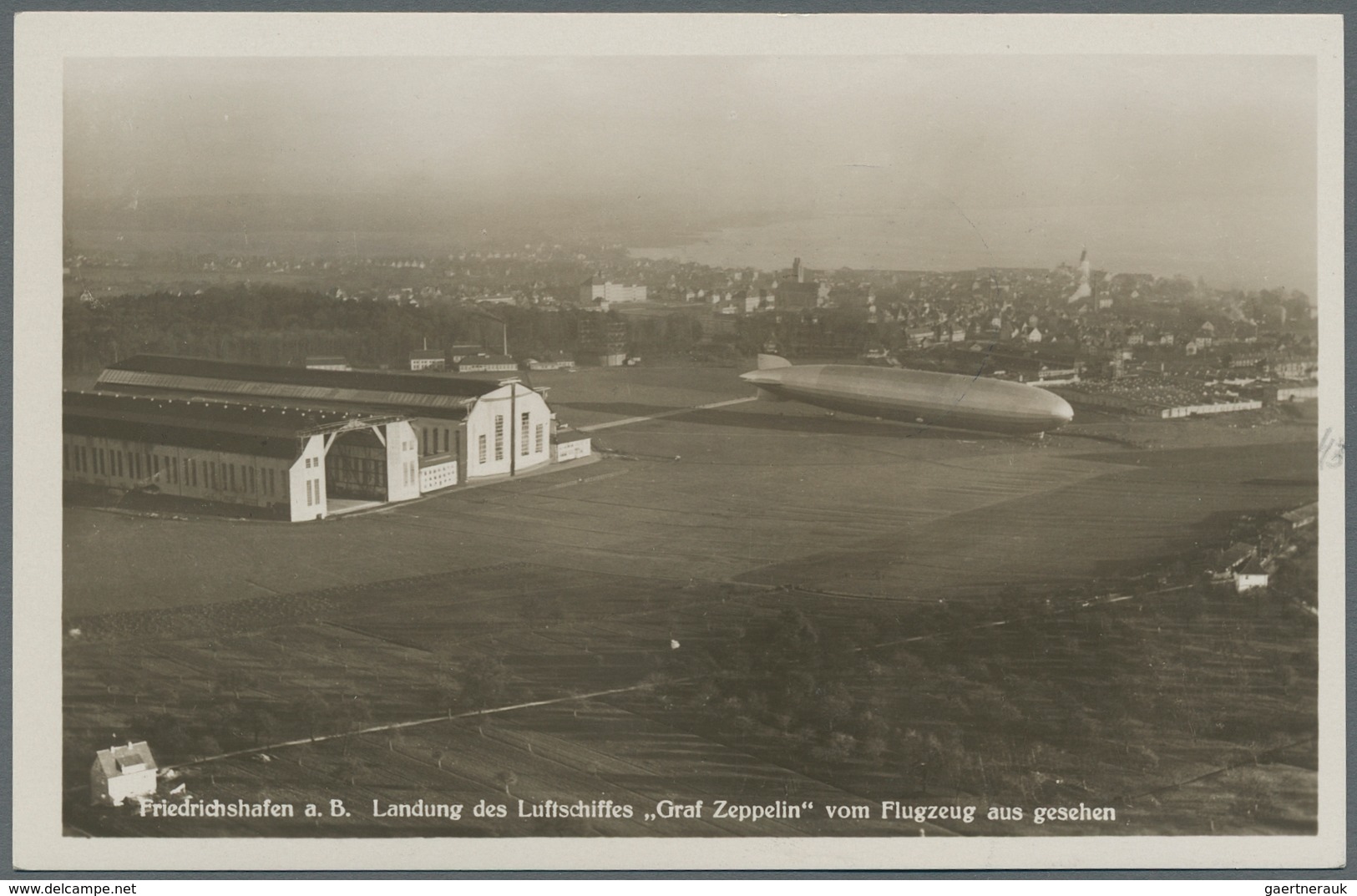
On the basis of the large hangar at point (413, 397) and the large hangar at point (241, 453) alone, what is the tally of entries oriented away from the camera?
0

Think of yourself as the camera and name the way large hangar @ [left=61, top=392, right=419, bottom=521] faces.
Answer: facing the viewer and to the right of the viewer

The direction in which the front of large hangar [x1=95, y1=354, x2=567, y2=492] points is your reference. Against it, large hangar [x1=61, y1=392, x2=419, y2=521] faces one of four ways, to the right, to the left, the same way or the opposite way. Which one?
the same way
